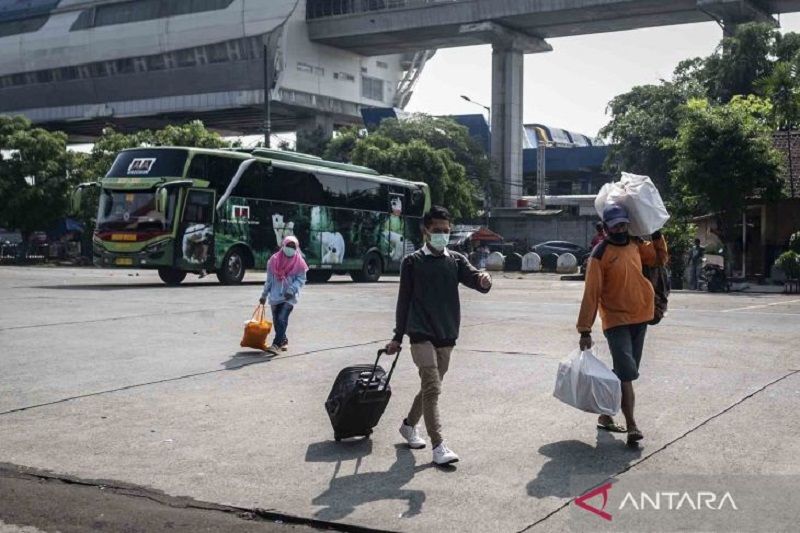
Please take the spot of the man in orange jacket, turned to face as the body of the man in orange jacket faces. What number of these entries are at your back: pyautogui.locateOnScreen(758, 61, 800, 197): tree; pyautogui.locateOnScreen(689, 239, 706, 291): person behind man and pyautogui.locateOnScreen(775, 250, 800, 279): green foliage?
3

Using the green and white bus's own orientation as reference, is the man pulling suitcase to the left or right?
on its left

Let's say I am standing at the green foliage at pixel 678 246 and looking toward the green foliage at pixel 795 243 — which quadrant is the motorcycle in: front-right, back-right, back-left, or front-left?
front-right

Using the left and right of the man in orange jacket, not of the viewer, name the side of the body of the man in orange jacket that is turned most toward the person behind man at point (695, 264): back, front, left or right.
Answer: back

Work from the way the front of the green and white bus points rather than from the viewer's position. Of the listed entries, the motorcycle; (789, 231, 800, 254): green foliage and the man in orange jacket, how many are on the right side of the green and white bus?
0

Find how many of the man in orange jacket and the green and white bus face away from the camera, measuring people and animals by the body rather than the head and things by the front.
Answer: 0

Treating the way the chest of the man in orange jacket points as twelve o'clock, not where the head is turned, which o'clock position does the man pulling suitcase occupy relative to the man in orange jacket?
The man pulling suitcase is roughly at 2 o'clock from the man in orange jacket.

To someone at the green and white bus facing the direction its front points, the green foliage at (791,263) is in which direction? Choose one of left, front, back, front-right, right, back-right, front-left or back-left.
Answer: back-left

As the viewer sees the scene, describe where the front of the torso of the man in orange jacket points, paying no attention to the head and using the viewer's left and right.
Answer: facing the viewer

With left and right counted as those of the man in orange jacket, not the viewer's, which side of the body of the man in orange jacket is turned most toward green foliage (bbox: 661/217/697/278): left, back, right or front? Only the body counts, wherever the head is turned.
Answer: back

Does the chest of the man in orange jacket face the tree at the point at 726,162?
no

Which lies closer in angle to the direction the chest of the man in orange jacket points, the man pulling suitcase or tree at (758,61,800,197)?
the man pulling suitcase

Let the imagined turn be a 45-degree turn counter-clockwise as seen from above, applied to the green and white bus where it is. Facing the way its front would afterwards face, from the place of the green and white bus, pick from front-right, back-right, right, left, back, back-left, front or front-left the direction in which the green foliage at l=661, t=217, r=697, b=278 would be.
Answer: left

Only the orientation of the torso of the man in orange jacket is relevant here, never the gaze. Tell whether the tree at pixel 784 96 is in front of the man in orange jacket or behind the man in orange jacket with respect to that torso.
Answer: behind

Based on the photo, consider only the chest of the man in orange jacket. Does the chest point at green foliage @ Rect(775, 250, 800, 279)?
no

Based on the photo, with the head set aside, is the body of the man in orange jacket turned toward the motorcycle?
no

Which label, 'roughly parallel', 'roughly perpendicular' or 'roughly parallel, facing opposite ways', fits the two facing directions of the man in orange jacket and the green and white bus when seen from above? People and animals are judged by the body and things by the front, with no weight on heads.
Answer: roughly parallel

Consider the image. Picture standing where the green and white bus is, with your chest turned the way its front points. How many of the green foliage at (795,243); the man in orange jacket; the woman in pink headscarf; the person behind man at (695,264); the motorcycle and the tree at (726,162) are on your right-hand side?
0

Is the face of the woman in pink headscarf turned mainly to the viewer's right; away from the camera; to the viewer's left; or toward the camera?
toward the camera

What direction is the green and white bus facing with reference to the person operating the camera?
facing the viewer and to the left of the viewer
